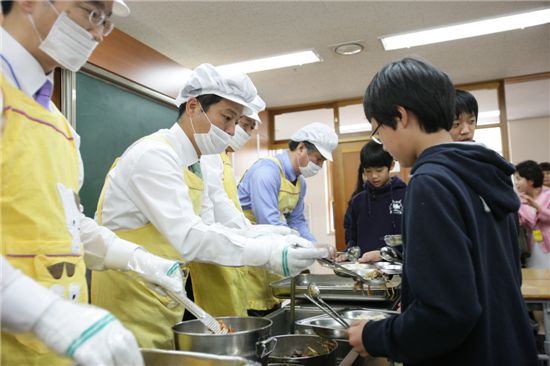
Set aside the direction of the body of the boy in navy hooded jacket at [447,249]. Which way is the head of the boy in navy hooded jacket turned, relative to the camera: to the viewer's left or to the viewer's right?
to the viewer's left

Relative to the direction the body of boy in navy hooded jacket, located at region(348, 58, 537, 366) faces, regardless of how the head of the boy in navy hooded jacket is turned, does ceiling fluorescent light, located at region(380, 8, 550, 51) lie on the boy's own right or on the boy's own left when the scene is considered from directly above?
on the boy's own right

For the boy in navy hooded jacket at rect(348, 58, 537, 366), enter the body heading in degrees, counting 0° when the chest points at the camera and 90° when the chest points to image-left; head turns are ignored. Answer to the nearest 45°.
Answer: approximately 135°

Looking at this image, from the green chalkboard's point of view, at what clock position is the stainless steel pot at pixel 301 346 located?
The stainless steel pot is roughly at 1 o'clock from the green chalkboard.

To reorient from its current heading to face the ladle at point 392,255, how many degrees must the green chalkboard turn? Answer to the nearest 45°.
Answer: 0° — it already faces it

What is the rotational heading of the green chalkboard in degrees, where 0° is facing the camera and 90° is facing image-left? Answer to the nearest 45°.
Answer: approximately 315°
